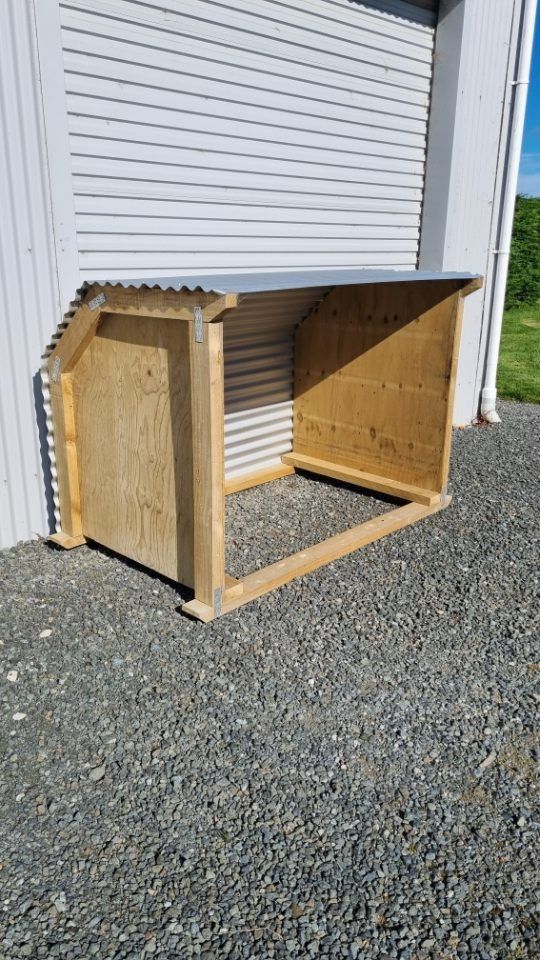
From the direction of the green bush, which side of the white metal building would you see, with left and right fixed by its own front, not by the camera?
left

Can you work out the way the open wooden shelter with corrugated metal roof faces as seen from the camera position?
facing the viewer and to the right of the viewer

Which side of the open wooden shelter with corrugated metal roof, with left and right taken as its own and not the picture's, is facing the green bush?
left
